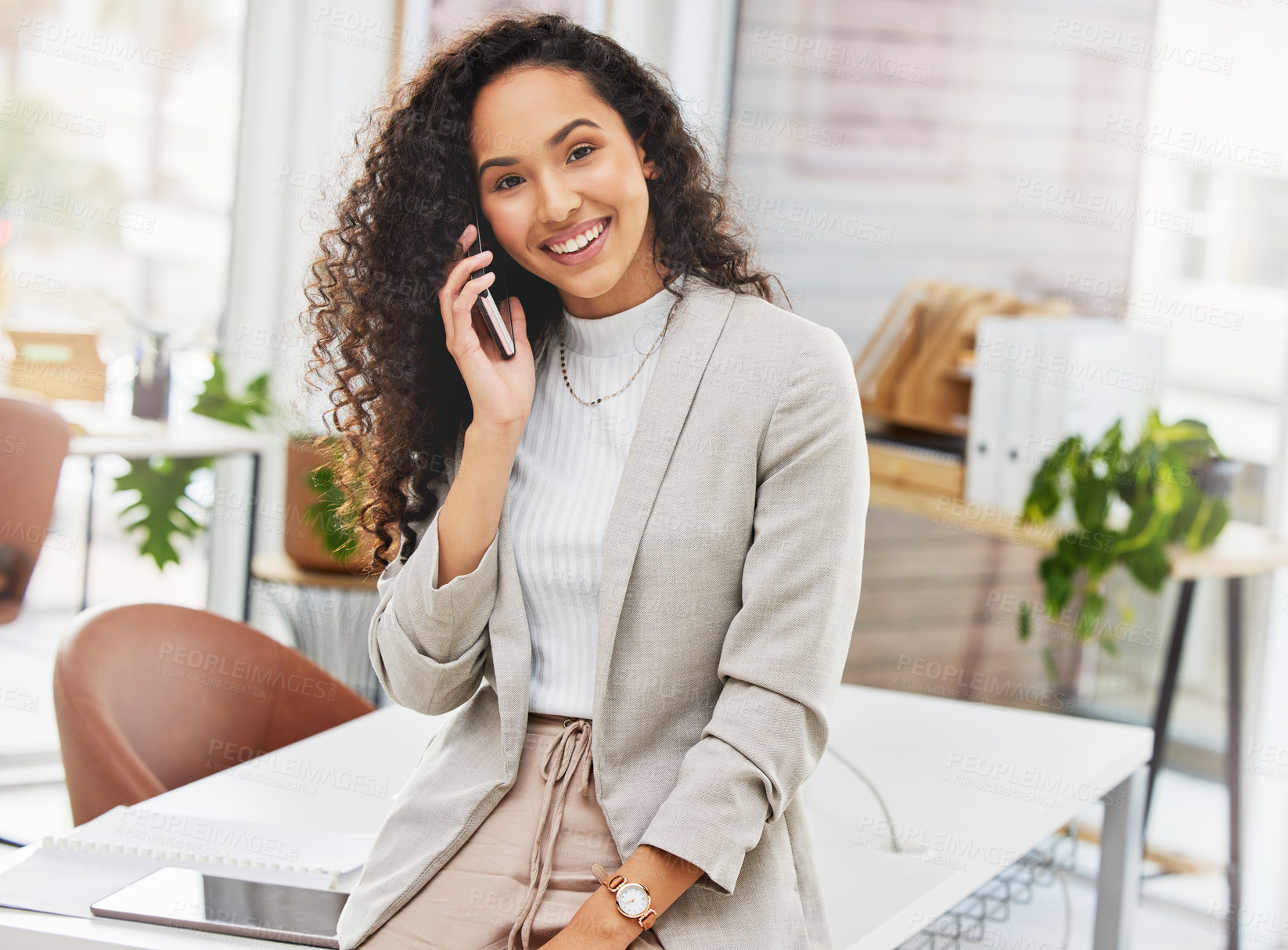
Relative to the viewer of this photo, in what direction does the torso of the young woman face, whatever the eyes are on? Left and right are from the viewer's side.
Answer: facing the viewer and to the left of the viewer

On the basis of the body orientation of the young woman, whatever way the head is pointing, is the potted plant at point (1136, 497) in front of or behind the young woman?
behind

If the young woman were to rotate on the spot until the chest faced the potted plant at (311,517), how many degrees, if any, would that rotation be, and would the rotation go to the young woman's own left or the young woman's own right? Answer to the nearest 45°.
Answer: approximately 135° to the young woman's own right

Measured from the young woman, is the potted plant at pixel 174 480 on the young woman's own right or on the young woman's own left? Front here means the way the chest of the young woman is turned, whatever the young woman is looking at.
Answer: on the young woman's own right
